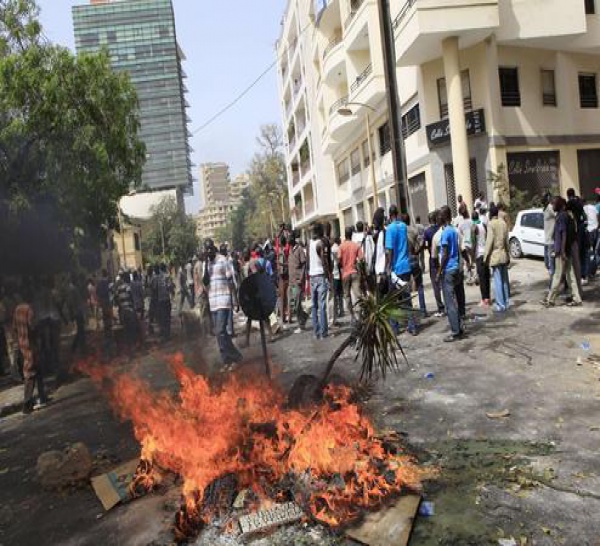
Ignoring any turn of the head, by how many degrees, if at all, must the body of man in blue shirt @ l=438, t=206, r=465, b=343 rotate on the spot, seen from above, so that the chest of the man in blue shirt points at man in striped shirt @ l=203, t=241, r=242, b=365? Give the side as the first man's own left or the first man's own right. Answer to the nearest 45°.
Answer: approximately 45° to the first man's own left

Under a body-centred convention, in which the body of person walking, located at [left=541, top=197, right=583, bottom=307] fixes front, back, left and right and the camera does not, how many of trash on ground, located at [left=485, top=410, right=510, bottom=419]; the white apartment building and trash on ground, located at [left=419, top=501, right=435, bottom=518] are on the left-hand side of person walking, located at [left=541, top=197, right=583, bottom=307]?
2

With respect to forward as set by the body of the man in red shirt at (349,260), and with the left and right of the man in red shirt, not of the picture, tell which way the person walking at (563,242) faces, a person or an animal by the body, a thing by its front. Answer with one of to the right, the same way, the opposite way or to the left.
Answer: to the left

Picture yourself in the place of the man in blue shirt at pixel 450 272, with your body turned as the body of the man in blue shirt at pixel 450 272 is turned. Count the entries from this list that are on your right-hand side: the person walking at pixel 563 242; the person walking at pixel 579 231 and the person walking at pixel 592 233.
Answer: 3

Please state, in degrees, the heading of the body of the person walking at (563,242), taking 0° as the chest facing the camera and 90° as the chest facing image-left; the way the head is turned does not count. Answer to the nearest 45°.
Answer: approximately 90°

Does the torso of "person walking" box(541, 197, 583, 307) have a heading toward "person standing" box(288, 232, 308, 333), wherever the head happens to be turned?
yes

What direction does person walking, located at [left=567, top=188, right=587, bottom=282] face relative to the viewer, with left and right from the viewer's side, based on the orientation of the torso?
facing to the left of the viewer

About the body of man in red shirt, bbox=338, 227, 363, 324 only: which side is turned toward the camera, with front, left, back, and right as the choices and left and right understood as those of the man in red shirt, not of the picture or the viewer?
back

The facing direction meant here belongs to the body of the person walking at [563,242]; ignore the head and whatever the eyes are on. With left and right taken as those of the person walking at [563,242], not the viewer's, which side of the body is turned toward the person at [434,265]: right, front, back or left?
front

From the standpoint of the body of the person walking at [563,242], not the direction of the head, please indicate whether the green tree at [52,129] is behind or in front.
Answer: in front
